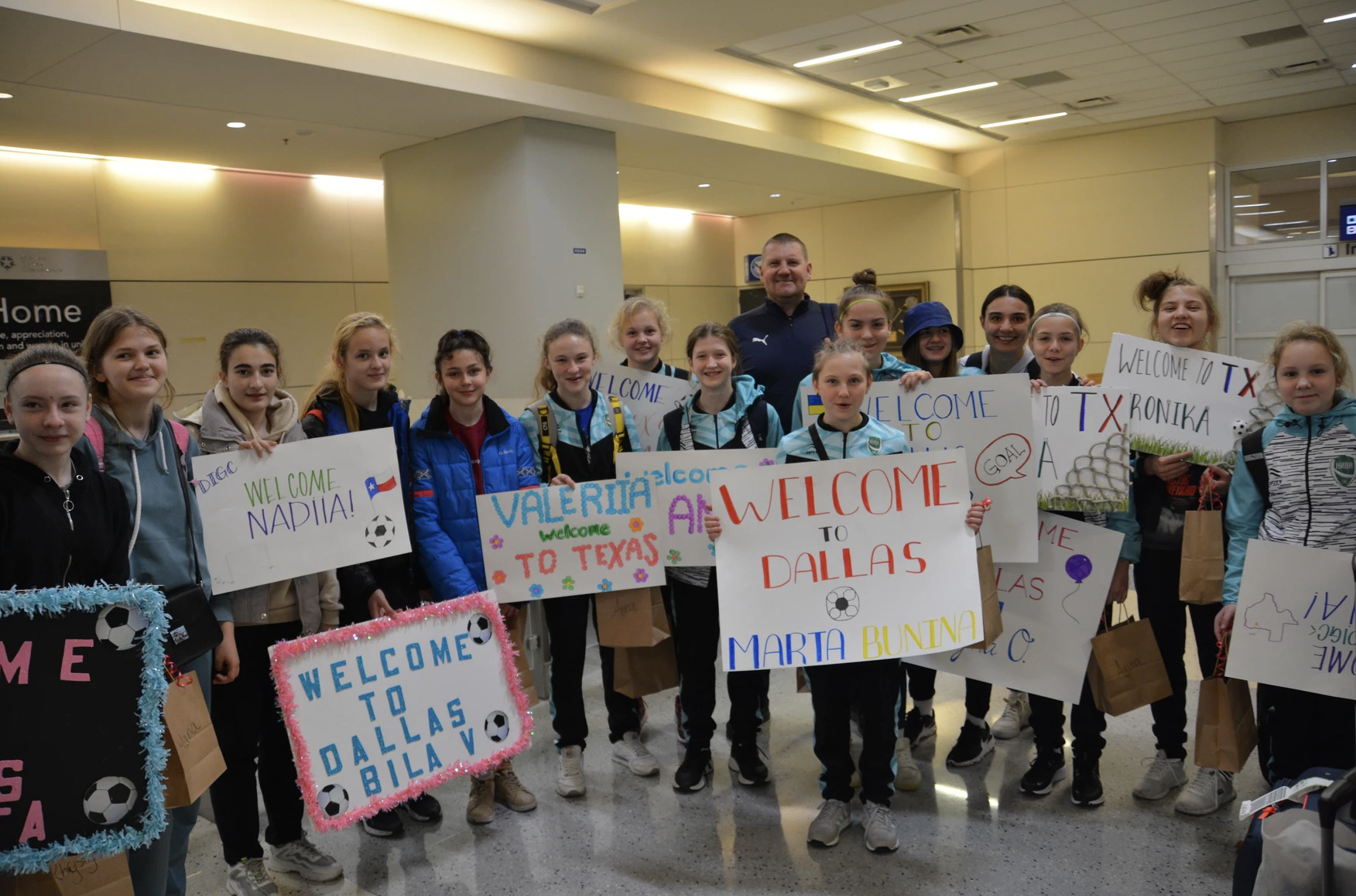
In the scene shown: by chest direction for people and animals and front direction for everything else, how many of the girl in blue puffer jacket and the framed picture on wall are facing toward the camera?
2

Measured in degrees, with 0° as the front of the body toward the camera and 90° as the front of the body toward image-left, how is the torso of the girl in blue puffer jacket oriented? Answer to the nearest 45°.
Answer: approximately 0°

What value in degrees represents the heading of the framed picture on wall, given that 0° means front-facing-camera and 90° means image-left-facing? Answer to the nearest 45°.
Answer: approximately 0°

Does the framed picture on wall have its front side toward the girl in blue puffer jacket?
yes

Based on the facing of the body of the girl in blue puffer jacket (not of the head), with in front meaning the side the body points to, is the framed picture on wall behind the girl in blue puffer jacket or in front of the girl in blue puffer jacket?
behind
